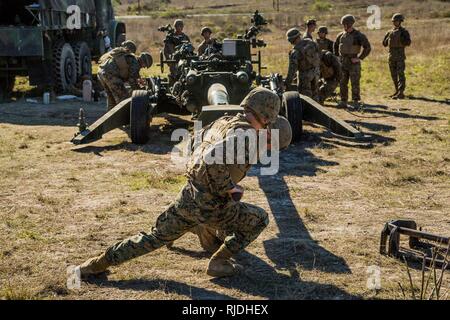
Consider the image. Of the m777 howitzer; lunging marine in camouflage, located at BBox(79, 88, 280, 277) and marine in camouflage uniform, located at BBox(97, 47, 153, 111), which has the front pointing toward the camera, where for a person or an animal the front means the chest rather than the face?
the m777 howitzer

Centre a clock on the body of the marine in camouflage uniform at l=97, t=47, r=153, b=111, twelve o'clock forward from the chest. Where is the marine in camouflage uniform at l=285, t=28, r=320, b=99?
the marine in camouflage uniform at l=285, t=28, r=320, b=99 is roughly at 12 o'clock from the marine in camouflage uniform at l=97, t=47, r=153, b=111.

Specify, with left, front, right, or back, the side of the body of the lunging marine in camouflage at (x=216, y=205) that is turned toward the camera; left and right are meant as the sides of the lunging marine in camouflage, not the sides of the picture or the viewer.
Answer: right

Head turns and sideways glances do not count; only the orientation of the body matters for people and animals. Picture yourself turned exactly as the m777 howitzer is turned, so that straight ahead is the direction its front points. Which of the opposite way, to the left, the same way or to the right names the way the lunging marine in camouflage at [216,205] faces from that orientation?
to the left

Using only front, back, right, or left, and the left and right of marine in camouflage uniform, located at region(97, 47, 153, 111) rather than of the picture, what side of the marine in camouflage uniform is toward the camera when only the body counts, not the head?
right

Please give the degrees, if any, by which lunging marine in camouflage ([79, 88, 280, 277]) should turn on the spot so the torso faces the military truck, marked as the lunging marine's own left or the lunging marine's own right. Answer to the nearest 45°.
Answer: approximately 90° to the lunging marine's own left

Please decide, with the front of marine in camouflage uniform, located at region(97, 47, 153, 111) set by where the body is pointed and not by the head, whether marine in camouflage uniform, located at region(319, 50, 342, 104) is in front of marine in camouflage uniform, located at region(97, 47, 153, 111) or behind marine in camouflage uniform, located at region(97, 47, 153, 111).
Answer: in front

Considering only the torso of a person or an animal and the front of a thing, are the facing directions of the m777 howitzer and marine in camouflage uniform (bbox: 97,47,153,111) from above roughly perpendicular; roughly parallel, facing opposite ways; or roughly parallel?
roughly perpendicular

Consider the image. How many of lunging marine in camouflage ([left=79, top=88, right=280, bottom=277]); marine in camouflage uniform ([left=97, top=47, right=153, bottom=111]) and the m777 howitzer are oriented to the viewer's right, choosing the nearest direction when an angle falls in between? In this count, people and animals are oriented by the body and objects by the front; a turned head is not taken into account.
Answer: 2

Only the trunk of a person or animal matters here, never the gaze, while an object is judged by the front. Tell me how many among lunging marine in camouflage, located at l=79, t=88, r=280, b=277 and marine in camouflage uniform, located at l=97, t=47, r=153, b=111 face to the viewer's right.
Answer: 2

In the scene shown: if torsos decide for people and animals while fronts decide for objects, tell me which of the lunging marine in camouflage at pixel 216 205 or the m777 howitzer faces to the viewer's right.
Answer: the lunging marine in camouflage

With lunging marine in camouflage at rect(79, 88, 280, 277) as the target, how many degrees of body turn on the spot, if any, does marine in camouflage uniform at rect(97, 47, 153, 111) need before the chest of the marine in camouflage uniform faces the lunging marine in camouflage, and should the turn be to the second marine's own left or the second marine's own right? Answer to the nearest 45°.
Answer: approximately 90° to the second marine's own right

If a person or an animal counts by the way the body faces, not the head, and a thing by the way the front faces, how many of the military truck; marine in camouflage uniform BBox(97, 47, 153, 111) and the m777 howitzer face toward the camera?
1

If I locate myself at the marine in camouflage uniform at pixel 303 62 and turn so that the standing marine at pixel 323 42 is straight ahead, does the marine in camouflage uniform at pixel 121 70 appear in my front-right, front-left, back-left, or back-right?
back-left

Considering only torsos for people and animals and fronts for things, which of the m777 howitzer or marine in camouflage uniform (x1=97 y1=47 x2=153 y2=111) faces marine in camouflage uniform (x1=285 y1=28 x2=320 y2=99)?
marine in camouflage uniform (x1=97 y1=47 x2=153 y2=111)
